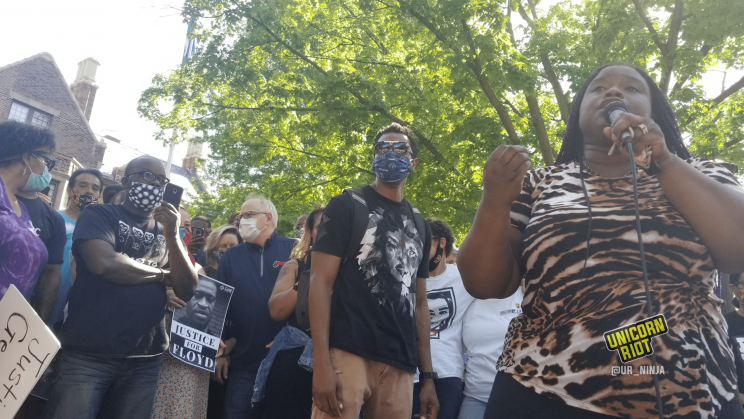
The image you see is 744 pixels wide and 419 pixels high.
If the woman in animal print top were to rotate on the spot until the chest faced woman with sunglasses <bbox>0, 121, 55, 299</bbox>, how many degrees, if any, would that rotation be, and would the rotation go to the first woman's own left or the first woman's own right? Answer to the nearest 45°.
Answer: approximately 90° to the first woman's own right

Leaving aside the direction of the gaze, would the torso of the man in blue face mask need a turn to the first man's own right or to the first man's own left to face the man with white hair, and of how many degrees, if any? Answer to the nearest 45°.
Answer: approximately 180°

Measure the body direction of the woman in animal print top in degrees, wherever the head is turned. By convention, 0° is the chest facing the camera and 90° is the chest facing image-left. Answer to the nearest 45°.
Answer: approximately 0°

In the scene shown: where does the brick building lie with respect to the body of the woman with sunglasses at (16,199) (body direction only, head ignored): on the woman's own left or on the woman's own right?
on the woman's own left

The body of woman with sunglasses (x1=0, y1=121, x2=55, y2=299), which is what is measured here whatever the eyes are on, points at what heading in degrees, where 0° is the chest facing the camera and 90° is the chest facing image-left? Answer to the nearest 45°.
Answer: approximately 270°

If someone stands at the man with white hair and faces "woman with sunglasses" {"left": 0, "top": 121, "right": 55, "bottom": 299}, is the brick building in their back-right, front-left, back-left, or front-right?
back-right

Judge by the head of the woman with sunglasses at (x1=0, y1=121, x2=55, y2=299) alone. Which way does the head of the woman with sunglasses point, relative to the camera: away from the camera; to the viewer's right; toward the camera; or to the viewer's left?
to the viewer's right

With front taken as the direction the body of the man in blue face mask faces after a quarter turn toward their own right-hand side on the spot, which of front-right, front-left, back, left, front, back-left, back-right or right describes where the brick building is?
right

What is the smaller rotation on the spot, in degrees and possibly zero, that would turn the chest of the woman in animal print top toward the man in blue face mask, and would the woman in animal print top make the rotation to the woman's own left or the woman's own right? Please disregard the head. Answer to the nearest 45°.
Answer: approximately 135° to the woman's own right
